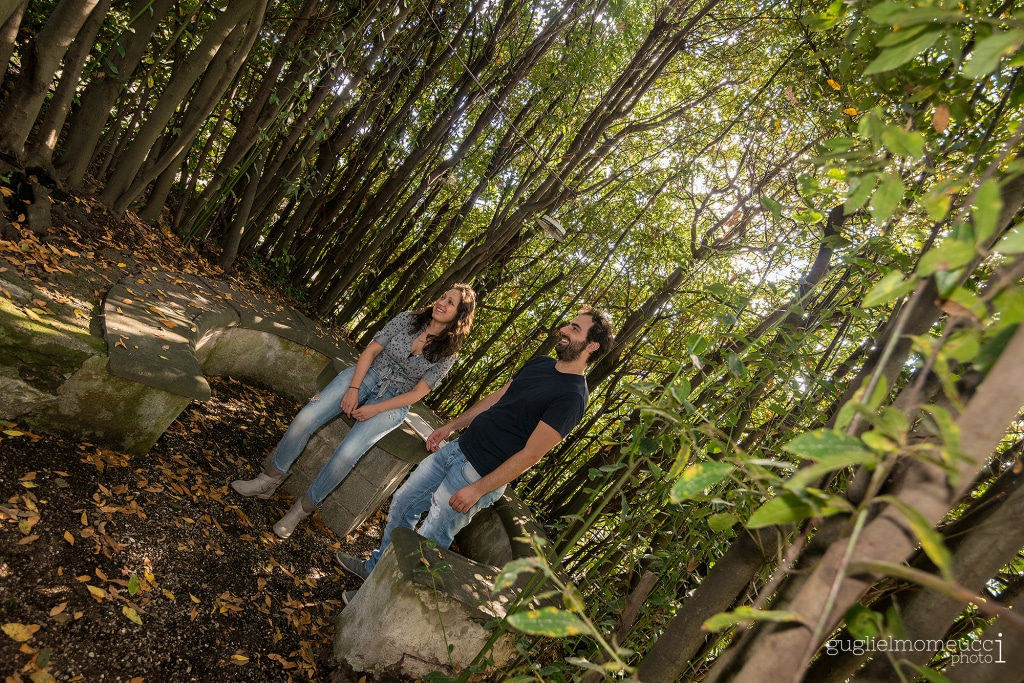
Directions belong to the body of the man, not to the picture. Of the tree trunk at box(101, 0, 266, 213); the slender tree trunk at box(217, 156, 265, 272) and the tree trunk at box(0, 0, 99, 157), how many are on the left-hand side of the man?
0

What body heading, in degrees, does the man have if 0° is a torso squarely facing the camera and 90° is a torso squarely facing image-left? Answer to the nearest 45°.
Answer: approximately 45°

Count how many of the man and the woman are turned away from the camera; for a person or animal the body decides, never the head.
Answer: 0

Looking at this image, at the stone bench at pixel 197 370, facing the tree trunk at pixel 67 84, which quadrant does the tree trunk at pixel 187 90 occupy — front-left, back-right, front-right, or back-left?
front-right

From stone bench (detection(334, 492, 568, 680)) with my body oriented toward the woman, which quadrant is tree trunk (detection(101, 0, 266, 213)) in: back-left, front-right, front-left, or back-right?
front-left

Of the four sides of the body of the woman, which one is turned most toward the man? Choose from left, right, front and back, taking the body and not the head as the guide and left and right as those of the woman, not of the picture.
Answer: left

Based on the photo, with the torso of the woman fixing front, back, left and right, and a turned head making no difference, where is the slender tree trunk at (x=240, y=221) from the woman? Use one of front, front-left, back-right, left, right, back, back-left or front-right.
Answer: right

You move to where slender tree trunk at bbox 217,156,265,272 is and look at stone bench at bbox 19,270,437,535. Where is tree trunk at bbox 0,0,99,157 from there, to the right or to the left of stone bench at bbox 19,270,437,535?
right

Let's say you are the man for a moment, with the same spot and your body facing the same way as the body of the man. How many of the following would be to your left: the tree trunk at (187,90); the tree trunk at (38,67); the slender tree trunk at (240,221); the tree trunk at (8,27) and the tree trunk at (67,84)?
0

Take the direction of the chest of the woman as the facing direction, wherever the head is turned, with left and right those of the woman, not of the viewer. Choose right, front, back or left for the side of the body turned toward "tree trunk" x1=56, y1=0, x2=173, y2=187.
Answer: right

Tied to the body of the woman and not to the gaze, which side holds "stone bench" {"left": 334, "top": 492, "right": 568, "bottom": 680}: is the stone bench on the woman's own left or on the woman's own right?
on the woman's own left

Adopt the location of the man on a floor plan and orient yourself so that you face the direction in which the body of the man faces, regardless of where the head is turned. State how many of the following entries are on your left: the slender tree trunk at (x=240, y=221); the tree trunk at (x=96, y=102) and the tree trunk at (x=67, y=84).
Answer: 0

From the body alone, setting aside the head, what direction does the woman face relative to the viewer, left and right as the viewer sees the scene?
facing the viewer and to the left of the viewer

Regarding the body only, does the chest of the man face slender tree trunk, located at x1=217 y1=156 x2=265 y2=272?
no

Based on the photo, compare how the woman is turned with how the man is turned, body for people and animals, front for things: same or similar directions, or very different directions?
same or similar directions
